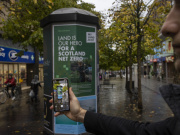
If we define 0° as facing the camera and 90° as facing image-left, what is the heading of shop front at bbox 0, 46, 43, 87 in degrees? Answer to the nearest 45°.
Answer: approximately 315°
